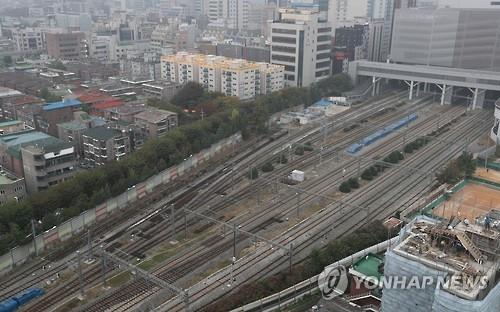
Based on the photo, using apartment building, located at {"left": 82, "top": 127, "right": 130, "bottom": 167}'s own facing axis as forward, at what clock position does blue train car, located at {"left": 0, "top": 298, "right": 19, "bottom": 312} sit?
The blue train car is roughly at 2 o'clock from the apartment building.

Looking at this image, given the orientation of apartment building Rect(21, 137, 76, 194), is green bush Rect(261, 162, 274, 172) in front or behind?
in front

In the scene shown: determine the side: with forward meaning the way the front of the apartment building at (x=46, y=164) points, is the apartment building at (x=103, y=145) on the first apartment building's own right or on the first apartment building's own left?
on the first apartment building's own left

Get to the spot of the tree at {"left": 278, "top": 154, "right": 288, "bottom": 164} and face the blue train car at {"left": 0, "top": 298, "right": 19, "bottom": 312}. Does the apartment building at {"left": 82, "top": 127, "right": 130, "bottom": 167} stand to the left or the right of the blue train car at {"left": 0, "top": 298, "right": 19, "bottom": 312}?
right

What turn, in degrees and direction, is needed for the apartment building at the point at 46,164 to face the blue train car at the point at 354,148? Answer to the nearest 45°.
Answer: approximately 45° to its left

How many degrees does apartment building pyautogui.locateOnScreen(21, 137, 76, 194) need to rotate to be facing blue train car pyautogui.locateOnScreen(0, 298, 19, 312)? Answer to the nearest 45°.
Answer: approximately 45° to its right

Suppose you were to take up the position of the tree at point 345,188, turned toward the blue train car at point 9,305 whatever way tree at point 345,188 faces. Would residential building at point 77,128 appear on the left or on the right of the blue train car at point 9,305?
right

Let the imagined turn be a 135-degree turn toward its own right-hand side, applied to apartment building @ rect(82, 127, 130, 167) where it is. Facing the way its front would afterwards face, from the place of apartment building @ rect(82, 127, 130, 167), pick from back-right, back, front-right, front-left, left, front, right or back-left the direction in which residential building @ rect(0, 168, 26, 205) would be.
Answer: back-left

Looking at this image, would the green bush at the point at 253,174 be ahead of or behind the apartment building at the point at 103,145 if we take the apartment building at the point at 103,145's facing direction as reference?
ahead

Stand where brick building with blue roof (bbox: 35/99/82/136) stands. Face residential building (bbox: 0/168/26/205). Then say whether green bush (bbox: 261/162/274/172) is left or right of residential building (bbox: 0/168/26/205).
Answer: left

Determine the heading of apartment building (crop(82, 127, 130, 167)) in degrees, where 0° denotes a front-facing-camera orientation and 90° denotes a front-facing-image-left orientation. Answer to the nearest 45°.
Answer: approximately 45°

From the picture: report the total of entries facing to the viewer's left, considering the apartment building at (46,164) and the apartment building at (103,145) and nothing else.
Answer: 0

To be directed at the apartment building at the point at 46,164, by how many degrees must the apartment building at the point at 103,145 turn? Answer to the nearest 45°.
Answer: approximately 90° to its right

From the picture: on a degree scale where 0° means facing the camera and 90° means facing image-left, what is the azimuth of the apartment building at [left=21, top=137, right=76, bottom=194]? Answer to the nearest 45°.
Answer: approximately 315°
